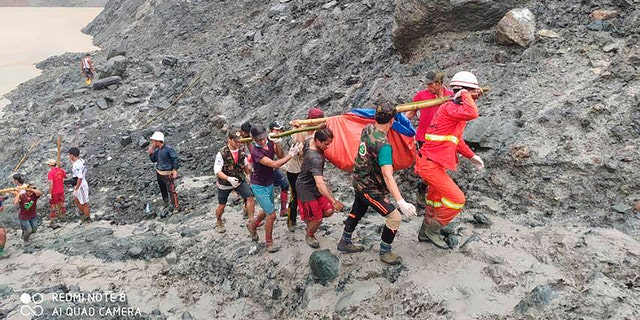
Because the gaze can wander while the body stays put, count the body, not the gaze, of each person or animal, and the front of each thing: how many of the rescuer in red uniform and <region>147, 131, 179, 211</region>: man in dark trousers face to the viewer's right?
1

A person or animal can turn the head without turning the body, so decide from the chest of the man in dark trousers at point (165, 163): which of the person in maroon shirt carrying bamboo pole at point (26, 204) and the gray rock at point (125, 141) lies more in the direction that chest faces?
the person in maroon shirt carrying bamboo pole

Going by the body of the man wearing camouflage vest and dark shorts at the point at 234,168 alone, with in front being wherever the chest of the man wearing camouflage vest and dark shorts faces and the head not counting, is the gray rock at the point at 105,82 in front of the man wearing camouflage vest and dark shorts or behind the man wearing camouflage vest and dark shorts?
behind
